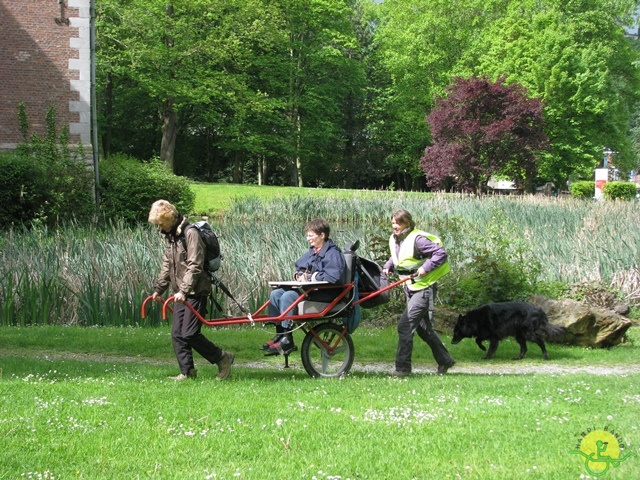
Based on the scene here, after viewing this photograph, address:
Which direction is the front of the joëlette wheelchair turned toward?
to the viewer's left

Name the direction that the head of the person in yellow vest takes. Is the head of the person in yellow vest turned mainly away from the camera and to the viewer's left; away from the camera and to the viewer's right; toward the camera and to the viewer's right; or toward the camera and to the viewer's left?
toward the camera and to the viewer's left

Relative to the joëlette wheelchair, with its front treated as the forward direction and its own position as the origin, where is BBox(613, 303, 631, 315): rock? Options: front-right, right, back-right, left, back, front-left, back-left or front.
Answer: back-right

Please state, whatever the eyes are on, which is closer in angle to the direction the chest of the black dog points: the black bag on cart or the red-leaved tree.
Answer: the black bag on cart

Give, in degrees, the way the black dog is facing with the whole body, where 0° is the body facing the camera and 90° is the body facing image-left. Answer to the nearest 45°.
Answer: approximately 90°

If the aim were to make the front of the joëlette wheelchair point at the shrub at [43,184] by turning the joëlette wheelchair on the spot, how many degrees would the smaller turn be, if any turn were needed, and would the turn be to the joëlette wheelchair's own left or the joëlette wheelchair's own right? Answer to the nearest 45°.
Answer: approximately 45° to the joëlette wheelchair's own right

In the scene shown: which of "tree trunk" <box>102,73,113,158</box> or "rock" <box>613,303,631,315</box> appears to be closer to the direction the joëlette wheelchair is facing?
the tree trunk

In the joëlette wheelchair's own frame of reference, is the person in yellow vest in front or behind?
behind

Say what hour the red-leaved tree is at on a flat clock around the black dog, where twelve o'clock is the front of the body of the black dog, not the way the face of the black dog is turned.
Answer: The red-leaved tree is roughly at 3 o'clock from the black dog.

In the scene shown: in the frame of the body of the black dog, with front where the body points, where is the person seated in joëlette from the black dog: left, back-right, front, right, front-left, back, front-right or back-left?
front-left

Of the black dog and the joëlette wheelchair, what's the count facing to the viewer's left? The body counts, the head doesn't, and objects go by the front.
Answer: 2

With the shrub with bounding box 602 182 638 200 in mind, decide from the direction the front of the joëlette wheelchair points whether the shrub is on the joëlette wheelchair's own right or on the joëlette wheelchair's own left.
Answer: on the joëlette wheelchair's own right

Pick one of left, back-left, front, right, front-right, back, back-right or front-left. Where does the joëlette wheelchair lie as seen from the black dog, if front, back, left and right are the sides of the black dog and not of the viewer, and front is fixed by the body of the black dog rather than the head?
front-left
